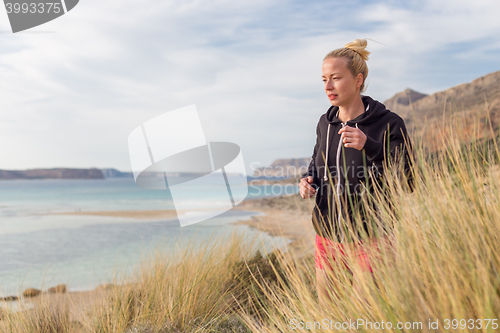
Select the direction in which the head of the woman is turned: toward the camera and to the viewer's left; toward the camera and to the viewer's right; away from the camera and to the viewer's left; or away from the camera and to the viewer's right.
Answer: toward the camera and to the viewer's left

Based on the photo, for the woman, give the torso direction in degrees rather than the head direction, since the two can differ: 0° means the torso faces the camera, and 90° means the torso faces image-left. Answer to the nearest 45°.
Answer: approximately 45°
